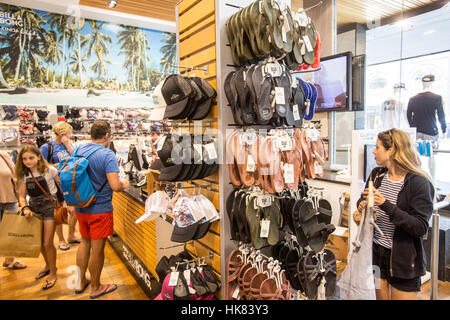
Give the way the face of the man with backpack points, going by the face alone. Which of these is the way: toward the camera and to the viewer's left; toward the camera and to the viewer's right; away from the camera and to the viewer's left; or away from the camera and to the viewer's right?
away from the camera and to the viewer's right

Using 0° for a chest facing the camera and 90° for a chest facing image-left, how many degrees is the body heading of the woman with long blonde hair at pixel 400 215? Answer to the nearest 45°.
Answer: approximately 45°

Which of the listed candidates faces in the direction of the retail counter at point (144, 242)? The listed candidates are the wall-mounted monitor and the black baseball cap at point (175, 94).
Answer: the wall-mounted monitor

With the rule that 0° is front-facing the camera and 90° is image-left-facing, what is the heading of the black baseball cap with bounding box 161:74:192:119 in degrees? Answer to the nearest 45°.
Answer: approximately 45°

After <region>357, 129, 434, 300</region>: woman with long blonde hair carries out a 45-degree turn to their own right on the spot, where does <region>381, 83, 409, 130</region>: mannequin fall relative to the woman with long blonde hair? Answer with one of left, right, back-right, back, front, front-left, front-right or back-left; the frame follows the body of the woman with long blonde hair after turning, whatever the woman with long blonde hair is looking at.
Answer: right

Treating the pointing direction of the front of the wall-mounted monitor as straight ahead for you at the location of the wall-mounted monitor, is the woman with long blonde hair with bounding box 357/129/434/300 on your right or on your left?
on your left

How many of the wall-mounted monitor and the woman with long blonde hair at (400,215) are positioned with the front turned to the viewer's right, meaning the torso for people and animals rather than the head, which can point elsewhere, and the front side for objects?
0

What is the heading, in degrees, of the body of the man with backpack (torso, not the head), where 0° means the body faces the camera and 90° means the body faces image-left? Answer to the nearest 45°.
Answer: approximately 225°

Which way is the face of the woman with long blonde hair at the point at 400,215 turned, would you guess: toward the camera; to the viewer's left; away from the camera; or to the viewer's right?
to the viewer's left
